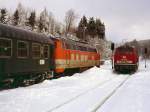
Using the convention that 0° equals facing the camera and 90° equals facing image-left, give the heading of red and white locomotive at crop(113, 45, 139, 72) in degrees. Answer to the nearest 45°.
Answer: approximately 0°

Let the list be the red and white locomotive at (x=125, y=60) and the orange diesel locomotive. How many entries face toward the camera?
1

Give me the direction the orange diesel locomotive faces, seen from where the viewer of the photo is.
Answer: facing away from the viewer and to the right of the viewer

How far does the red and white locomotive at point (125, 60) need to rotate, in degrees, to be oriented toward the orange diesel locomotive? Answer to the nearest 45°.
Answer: approximately 45° to its right
